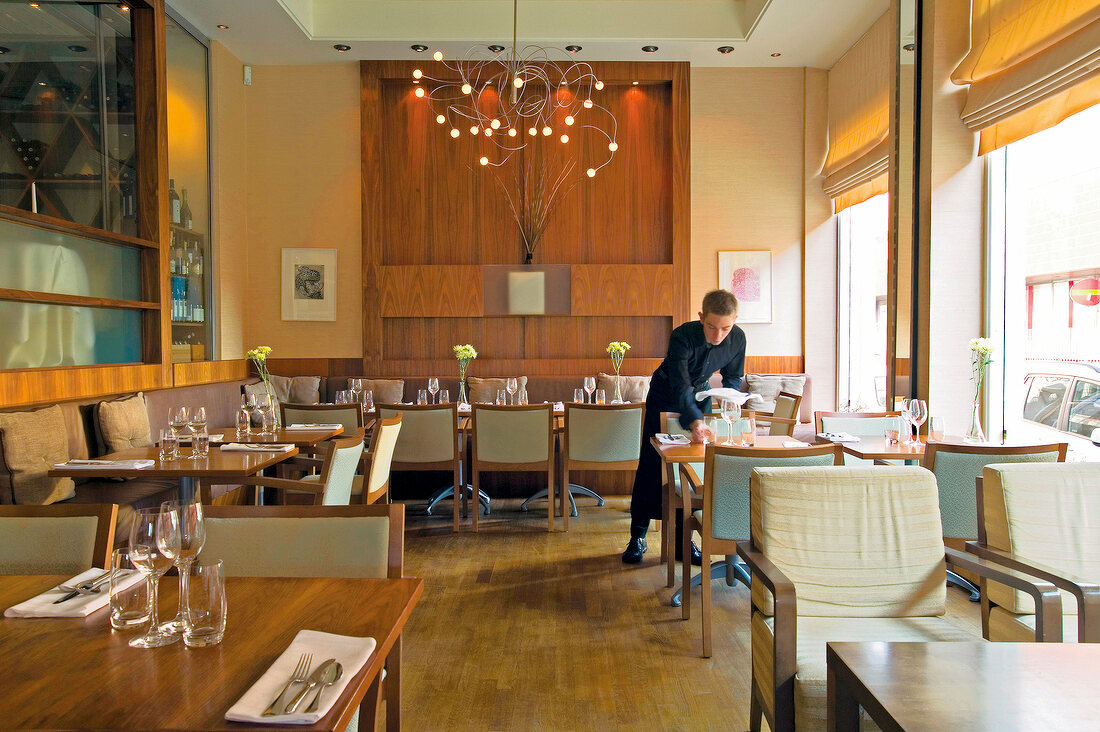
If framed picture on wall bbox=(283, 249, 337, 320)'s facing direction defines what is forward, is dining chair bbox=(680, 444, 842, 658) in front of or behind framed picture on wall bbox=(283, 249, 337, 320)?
in front

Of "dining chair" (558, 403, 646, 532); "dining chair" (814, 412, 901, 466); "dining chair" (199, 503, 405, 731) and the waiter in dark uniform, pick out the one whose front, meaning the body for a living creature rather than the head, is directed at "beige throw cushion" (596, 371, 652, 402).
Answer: "dining chair" (558, 403, 646, 532)

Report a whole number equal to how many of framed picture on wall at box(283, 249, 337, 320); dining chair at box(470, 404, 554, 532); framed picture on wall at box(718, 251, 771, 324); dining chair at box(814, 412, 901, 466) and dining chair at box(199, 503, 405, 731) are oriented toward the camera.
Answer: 4

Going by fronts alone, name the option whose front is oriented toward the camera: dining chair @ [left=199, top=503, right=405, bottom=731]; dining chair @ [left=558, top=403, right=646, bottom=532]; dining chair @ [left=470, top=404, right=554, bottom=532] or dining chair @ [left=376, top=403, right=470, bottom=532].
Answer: dining chair @ [left=199, top=503, right=405, bottom=731]

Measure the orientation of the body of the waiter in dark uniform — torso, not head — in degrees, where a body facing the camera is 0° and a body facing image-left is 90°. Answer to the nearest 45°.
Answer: approximately 315°

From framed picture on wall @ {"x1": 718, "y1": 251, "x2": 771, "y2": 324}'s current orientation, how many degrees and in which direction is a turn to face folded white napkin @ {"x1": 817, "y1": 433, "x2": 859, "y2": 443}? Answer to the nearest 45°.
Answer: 0° — it already faces it

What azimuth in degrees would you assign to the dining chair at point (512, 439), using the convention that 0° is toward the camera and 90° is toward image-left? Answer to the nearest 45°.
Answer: approximately 180°

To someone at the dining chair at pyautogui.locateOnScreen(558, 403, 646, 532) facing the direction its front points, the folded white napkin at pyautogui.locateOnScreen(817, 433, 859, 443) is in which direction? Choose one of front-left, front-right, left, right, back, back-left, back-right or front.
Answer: back-right

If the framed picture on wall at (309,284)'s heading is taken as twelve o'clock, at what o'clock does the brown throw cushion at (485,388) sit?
The brown throw cushion is roughly at 10 o'clock from the framed picture on wall.

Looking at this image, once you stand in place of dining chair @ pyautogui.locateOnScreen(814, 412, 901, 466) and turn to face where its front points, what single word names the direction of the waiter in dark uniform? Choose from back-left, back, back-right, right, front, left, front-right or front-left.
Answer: front-right

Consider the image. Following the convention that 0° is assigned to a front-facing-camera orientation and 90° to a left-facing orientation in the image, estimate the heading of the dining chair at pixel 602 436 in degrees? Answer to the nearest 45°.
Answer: approximately 180°

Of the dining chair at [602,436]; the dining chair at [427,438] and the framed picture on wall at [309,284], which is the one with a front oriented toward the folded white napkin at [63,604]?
the framed picture on wall

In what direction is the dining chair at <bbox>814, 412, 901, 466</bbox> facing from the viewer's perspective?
toward the camera
